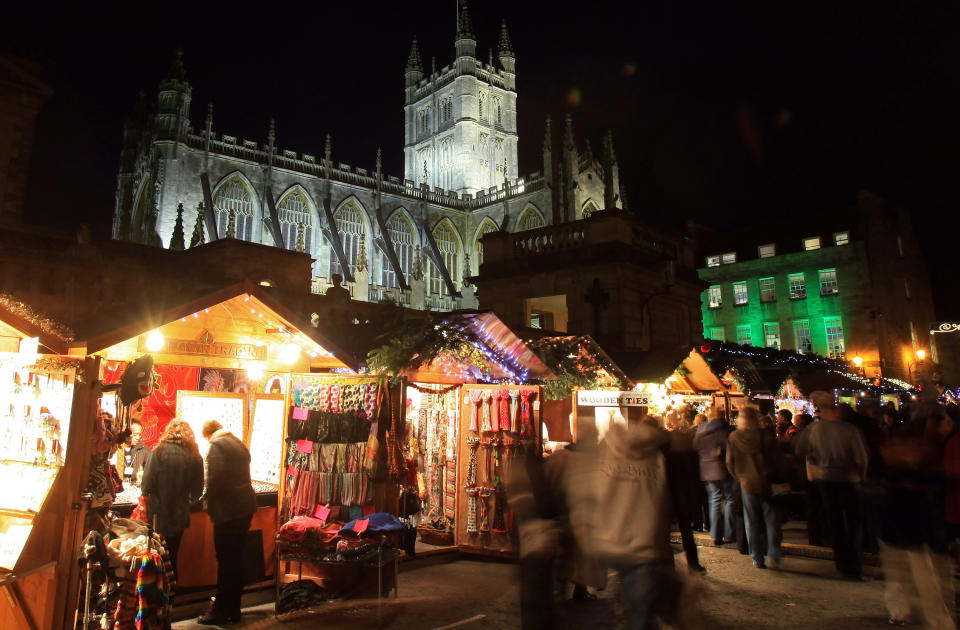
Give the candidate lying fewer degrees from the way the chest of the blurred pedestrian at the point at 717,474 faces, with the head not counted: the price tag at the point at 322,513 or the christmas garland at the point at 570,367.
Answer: the christmas garland

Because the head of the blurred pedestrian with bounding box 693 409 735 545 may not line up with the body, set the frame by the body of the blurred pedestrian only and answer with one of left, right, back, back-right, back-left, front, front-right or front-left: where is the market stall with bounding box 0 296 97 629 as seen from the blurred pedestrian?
back-left

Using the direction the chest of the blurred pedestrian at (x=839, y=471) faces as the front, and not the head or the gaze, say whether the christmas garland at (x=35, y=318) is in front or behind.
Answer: behind

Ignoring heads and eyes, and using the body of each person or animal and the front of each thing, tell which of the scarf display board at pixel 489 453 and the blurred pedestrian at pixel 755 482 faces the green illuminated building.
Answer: the blurred pedestrian

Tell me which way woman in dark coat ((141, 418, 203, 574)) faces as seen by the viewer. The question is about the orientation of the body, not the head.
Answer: away from the camera

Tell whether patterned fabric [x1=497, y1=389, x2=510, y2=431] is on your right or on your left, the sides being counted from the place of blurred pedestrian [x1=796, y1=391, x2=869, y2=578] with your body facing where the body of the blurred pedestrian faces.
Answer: on your left

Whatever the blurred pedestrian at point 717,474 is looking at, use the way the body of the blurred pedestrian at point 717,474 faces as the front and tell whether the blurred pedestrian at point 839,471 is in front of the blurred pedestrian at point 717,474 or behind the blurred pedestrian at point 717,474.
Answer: behind

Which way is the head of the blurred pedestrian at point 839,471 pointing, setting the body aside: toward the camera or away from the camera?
away from the camera

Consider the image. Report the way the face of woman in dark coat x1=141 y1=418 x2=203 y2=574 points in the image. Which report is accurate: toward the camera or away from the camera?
away from the camera

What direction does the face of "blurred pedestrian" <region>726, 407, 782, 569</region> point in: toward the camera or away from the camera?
away from the camera

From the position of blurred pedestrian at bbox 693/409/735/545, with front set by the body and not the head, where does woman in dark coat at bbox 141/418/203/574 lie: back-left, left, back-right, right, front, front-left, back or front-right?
back-left

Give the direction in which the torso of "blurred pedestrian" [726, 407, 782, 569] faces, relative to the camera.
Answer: away from the camera
